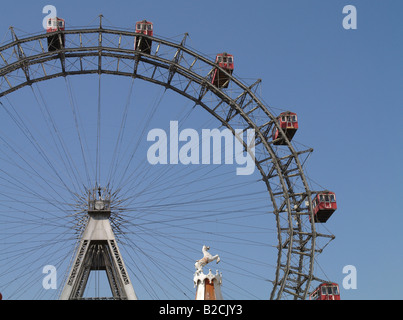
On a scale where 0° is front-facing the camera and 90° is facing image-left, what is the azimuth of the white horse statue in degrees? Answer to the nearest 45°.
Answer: approximately 270°
